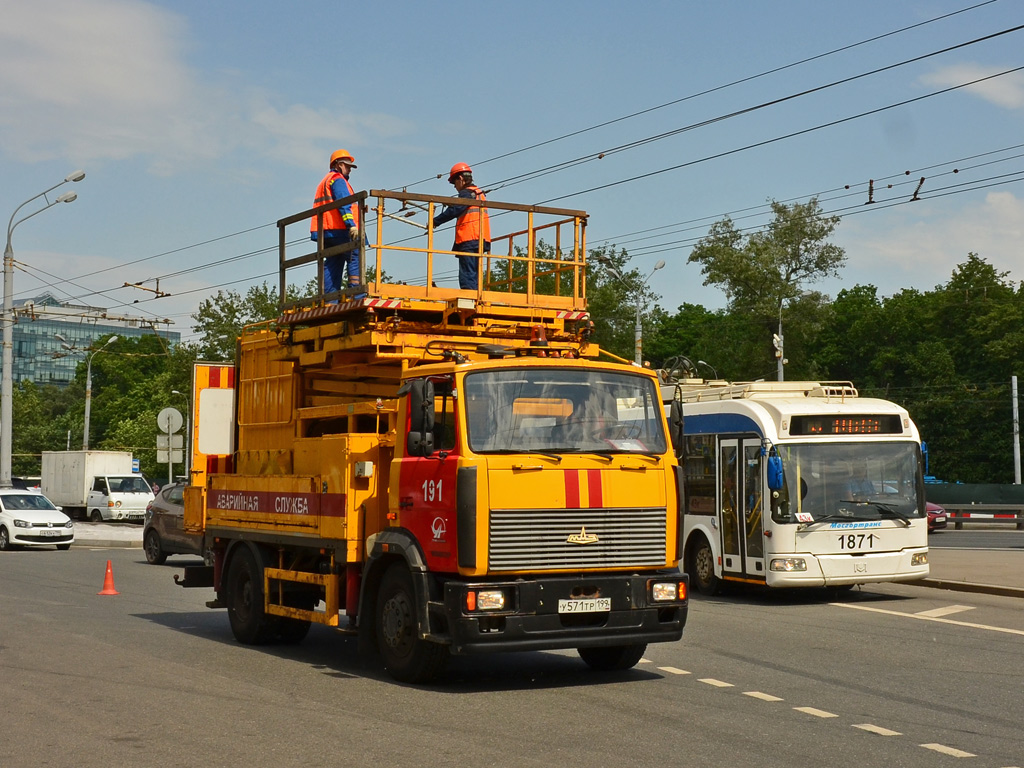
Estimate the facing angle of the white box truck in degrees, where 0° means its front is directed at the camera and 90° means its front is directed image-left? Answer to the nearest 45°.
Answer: approximately 315°

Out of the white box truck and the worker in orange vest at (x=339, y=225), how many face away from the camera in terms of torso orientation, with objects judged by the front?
0

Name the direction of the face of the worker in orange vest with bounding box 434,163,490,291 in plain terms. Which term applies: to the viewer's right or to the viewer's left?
to the viewer's left

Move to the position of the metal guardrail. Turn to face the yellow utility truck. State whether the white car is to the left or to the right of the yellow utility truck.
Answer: right

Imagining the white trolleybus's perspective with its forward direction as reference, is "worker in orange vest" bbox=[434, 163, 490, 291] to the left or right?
on its right

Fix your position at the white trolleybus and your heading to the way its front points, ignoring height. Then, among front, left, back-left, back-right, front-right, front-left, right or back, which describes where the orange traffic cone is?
back-right

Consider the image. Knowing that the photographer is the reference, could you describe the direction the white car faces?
facing the viewer and to the right of the viewer

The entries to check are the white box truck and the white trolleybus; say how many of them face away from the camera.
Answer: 0

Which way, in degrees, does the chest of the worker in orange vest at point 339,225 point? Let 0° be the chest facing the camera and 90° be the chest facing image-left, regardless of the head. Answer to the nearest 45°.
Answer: approximately 270°

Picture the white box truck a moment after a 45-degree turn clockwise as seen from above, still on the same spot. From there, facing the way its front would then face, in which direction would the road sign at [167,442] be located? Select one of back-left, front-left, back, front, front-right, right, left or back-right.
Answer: front

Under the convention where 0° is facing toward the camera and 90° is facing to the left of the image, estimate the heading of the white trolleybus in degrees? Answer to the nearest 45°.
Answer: approximately 315°

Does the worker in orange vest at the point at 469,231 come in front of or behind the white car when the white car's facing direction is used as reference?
in front

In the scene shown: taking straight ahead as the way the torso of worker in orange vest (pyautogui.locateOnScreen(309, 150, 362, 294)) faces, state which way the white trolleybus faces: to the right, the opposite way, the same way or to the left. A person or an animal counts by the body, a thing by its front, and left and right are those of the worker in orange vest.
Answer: to the right

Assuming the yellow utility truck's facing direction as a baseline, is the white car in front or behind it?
behind

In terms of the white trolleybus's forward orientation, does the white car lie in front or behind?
behind
